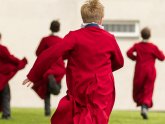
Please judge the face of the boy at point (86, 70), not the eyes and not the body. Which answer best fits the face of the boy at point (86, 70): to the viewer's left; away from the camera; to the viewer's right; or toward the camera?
away from the camera

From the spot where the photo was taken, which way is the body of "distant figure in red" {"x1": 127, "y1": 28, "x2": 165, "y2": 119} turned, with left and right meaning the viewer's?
facing away from the viewer

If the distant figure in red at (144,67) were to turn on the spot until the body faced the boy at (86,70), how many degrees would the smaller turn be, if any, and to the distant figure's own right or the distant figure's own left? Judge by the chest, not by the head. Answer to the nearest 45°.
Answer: approximately 180°

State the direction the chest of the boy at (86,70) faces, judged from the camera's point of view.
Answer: away from the camera

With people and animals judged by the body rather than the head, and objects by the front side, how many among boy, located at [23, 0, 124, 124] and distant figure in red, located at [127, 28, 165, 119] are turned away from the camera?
2

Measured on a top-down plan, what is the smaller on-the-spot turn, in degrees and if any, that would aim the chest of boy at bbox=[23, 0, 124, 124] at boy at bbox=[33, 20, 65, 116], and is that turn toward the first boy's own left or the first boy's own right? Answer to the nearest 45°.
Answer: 0° — they already face them
